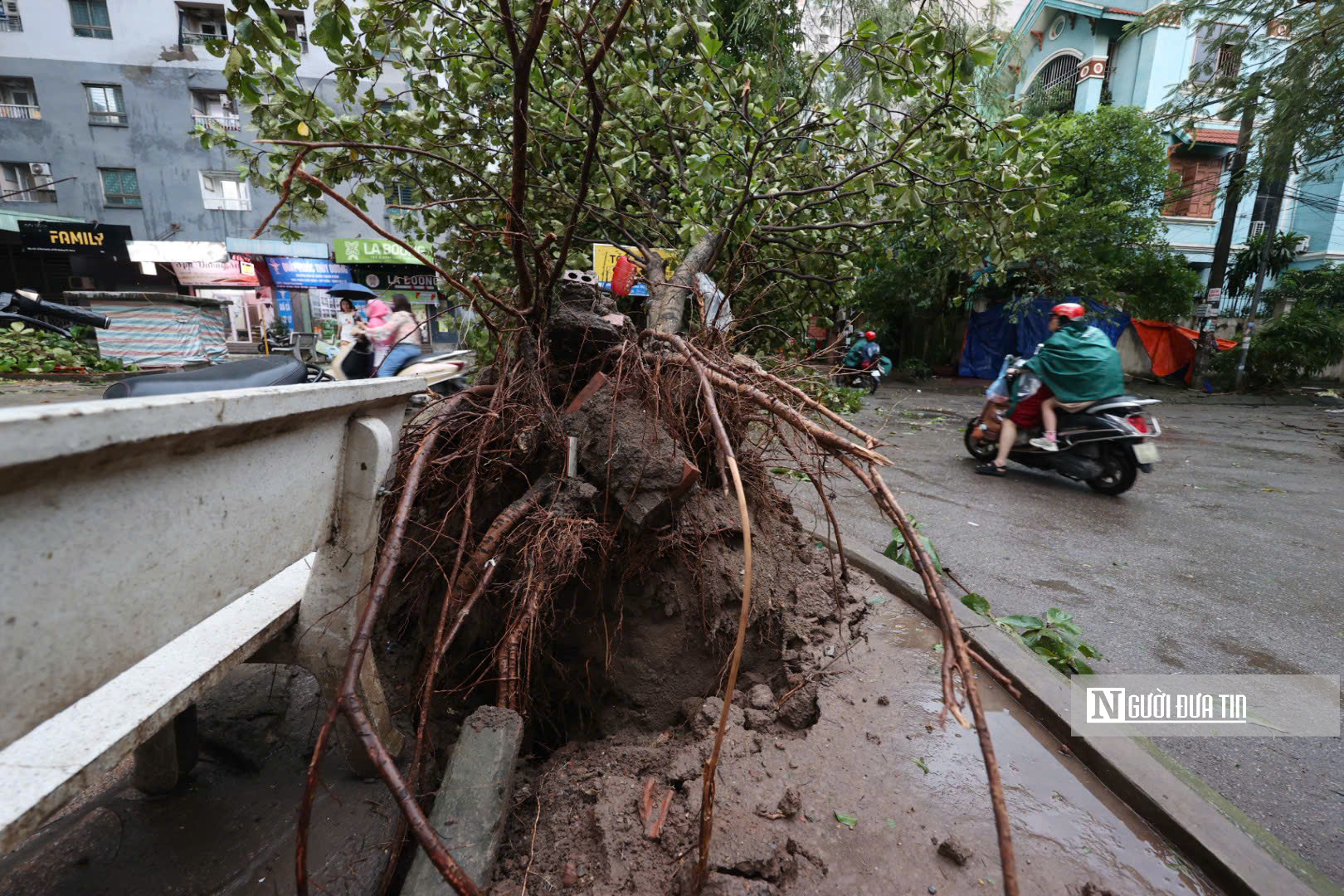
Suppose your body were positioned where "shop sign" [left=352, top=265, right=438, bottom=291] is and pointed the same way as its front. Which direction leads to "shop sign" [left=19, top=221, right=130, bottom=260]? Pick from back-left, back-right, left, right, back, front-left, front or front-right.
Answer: right

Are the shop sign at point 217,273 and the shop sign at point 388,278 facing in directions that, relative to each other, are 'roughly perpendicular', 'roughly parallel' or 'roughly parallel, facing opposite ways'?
roughly parallel

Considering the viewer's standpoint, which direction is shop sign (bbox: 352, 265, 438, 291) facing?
facing the viewer

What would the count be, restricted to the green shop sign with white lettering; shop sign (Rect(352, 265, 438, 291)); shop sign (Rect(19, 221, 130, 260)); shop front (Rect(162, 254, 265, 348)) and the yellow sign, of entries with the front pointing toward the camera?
5

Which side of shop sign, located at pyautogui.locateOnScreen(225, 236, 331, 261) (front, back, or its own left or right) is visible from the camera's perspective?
front

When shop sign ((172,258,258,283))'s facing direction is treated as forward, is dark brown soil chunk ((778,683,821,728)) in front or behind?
in front

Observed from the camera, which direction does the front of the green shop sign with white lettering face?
facing the viewer

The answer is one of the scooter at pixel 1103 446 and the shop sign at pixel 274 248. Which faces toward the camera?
the shop sign

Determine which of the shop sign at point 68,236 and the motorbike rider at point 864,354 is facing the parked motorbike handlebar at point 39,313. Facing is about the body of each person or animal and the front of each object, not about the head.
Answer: the shop sign

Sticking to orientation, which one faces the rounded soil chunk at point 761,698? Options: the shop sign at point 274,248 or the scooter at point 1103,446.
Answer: the shop sign

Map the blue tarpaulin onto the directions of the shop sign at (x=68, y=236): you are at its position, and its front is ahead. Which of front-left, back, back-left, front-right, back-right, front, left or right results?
front-left

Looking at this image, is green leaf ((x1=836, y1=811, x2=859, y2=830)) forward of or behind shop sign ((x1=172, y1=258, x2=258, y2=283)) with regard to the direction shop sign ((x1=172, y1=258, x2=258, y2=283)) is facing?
forward

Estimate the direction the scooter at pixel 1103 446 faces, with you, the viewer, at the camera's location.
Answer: facing away from the viewer and to the left of the viewer

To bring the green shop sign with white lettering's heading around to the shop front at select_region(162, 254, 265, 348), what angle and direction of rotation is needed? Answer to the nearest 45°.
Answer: approximately 135° to its right

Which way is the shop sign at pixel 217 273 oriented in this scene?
toward the camera

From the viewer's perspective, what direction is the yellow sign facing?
toward the camera

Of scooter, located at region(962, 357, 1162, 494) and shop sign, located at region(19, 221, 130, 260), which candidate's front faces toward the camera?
the shop sign

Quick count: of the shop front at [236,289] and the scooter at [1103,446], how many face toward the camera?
1

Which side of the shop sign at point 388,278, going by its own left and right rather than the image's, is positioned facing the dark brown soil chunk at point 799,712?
front

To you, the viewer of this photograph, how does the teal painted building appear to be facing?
facing the viewer and to the left of the viewer

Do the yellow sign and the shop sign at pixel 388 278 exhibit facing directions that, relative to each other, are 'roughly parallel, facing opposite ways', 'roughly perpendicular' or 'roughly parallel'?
roughly parallel

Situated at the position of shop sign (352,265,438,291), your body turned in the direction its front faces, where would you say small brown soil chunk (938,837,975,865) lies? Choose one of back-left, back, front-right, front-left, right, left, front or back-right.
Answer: front
